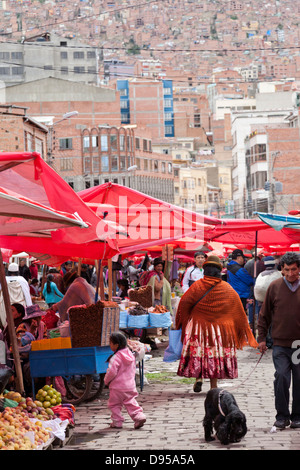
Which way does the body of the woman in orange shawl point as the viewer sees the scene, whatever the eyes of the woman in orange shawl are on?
away from the camera

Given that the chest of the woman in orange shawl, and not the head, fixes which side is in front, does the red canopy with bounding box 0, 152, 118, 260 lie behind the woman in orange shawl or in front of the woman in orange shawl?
behind
